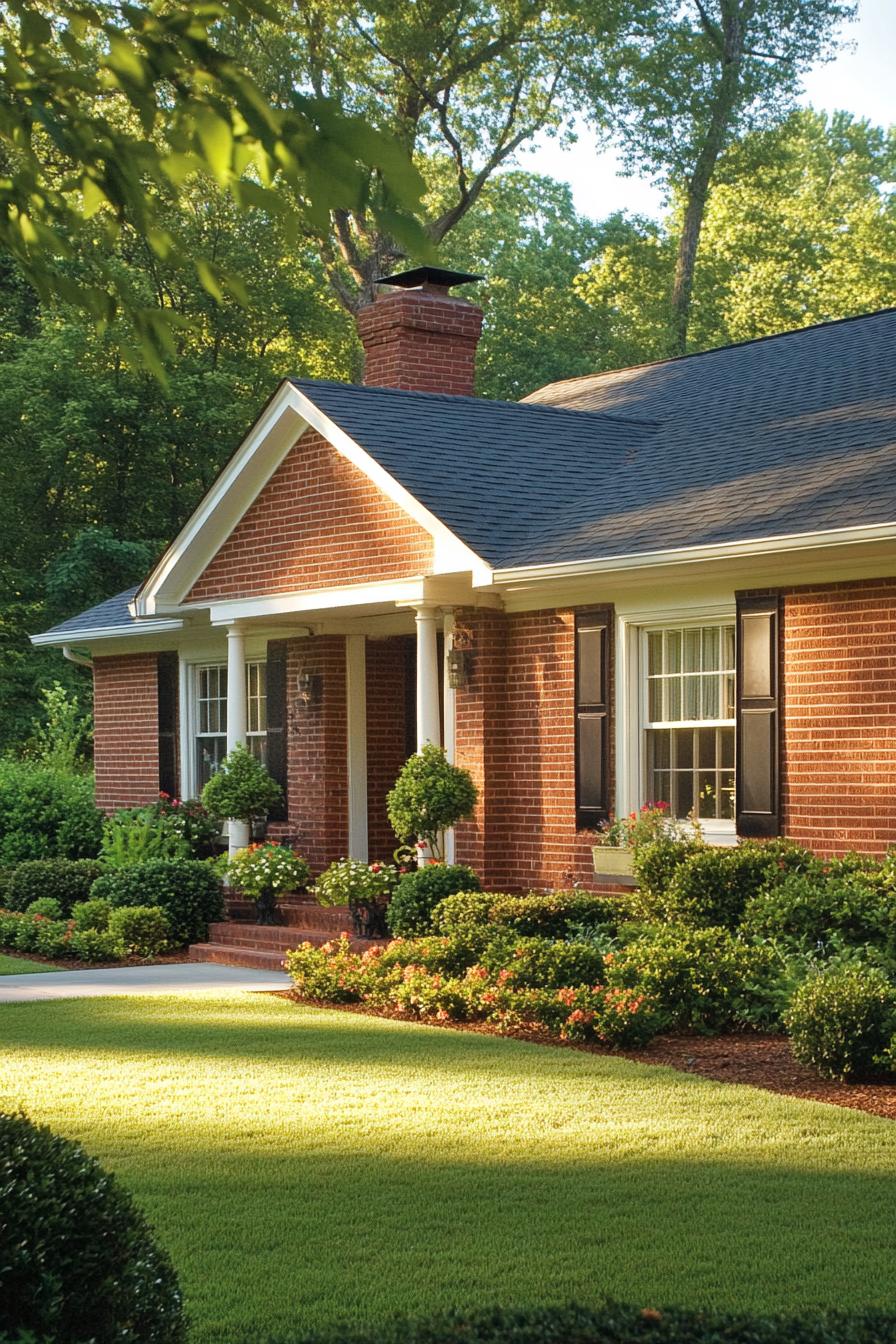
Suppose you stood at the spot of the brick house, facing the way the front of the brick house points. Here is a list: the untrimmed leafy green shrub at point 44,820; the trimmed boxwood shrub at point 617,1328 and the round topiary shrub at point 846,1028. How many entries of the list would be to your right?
1

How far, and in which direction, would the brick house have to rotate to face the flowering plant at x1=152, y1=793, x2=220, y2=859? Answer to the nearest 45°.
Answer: approximately 90° to its right

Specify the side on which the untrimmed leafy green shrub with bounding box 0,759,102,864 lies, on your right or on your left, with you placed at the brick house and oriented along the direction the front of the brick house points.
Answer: on your right

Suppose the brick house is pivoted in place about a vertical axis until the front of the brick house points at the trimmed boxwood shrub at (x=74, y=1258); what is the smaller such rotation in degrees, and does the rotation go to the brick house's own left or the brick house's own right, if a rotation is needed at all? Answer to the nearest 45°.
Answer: approximately 45° to the brick house's own left

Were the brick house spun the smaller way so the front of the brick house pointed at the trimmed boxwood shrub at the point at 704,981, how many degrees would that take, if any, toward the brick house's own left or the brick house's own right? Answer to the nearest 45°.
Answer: approximately 45° to the brick house's own left

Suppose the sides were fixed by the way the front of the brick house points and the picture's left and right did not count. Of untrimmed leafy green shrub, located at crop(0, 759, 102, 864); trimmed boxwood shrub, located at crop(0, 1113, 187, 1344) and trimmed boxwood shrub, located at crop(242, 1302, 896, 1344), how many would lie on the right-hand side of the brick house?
1

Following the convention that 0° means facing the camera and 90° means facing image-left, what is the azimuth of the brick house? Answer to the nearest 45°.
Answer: approximately 45°
